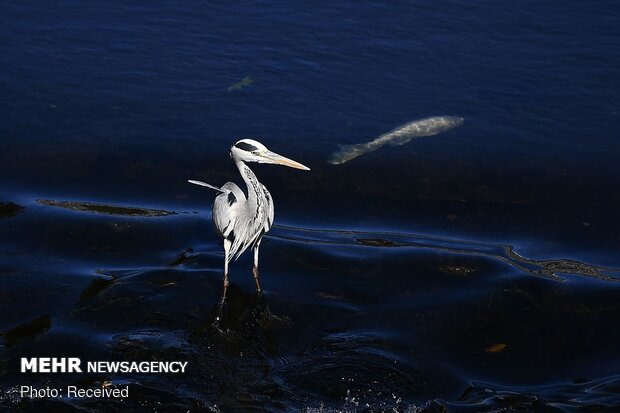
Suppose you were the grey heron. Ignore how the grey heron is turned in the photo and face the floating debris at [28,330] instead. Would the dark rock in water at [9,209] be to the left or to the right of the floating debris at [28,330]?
right

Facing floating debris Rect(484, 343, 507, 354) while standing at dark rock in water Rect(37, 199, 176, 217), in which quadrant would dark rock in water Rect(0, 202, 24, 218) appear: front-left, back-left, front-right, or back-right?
back-right

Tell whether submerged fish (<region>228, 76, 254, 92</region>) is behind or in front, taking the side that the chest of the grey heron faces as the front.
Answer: behind

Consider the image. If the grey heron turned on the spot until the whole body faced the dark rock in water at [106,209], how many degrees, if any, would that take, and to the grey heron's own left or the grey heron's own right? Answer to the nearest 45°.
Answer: approximately 180°

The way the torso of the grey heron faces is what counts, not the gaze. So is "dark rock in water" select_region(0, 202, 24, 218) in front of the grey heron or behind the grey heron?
behind

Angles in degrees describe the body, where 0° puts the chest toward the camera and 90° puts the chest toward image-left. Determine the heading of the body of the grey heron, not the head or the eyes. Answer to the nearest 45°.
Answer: approximately 315°

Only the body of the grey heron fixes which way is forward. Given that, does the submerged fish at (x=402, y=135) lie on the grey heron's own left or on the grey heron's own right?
on the grey heron's own left

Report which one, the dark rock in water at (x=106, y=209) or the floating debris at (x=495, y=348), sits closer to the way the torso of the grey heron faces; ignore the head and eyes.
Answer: the floating debris

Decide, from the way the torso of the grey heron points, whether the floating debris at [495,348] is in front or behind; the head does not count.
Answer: in front

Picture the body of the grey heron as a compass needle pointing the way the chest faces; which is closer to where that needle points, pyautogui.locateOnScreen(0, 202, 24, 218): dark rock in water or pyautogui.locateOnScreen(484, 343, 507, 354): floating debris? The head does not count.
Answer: the floating debris
